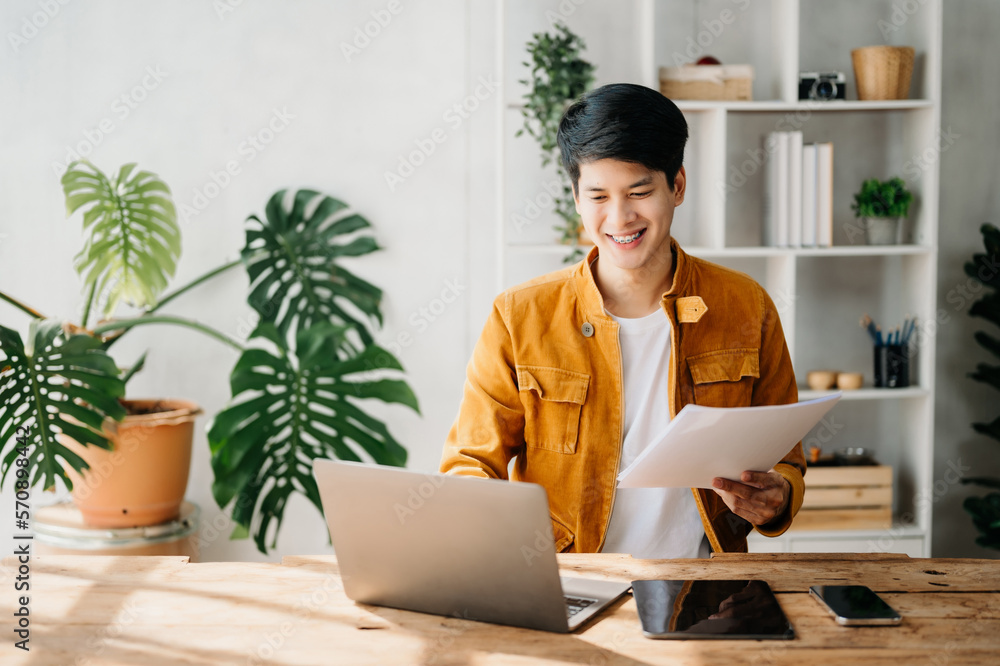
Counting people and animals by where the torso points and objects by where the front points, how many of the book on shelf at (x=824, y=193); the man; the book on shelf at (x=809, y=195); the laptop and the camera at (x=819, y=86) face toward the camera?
4

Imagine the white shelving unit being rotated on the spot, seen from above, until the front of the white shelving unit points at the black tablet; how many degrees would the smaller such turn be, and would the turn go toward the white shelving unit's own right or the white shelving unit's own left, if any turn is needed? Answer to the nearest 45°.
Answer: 0° — it already faces it

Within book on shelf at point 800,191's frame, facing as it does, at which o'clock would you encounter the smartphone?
The smartphone is roughly at 12 o'clock from the book on shelf.

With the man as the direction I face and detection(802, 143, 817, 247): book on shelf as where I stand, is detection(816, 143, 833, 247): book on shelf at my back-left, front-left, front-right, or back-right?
back-left

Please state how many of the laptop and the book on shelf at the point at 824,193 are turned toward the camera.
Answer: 1

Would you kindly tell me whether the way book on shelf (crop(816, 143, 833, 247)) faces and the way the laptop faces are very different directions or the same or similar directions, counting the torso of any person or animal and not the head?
very different directions

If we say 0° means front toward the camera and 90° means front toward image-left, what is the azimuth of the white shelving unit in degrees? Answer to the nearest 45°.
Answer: approximately 0°
